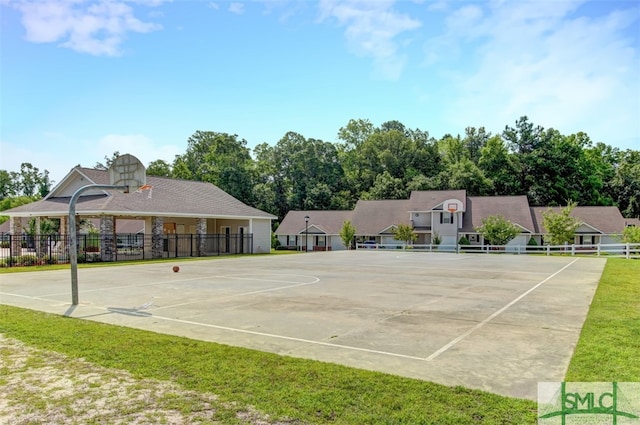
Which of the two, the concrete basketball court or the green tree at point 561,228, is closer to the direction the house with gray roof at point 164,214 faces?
the concrete basketball court

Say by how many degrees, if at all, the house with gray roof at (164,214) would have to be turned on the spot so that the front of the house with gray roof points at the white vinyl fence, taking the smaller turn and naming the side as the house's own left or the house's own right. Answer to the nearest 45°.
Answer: approximately 135° to the house's own left

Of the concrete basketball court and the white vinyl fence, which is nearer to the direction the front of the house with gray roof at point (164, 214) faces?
the concrete basketball court

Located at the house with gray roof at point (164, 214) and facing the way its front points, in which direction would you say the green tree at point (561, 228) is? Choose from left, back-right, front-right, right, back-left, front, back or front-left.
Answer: back-left

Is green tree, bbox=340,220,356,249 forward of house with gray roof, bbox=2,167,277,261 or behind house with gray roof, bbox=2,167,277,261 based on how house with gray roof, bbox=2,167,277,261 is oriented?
behind

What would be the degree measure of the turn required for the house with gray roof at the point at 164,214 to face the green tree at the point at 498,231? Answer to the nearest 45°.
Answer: approximately 135° to its left

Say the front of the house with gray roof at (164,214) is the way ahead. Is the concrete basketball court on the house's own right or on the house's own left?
on the house's own left
